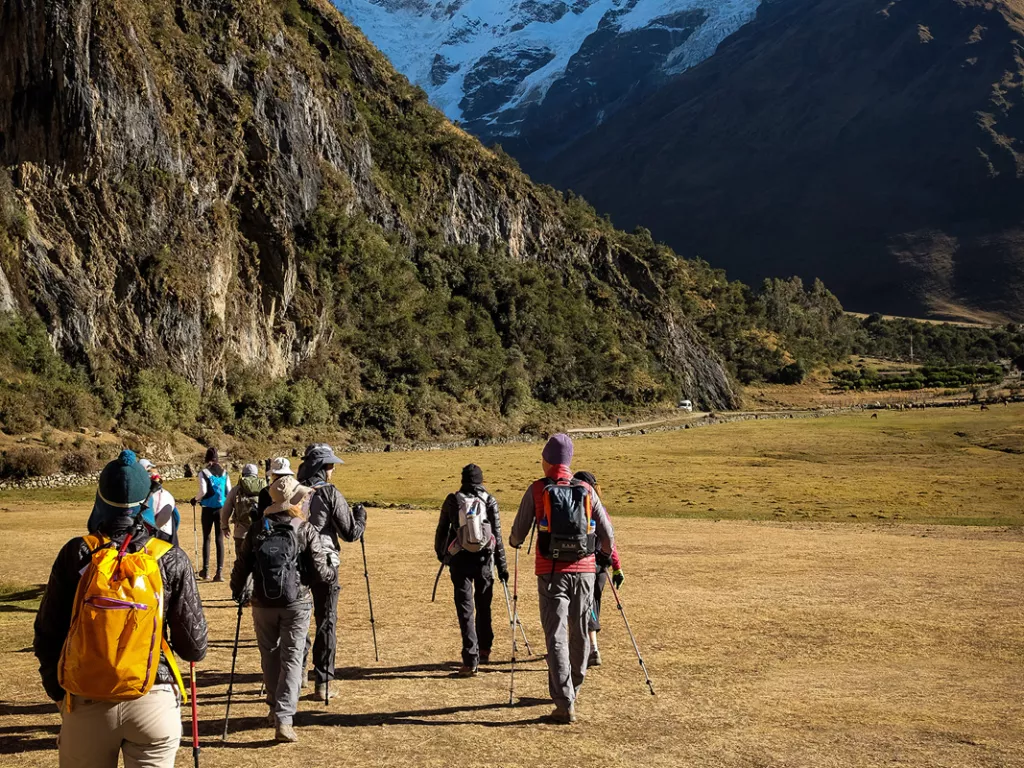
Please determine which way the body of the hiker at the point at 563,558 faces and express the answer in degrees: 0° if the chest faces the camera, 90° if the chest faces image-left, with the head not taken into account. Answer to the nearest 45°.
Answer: approximately 180°

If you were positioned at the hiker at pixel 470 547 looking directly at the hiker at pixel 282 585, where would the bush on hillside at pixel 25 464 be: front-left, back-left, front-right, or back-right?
back-right

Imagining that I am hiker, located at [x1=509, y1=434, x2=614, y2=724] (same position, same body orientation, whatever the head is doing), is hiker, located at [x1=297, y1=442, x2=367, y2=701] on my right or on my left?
on my left

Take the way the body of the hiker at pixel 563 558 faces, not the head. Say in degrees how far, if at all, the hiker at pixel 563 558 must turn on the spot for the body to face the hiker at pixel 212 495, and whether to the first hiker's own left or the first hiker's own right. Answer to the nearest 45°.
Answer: approximately 45° to the first hiker's own left

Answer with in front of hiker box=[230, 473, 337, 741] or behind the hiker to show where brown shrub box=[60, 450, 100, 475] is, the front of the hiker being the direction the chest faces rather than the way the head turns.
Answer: in front

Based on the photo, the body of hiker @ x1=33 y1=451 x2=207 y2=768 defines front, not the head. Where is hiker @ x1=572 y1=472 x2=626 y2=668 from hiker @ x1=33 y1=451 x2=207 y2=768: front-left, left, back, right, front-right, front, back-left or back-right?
front-right

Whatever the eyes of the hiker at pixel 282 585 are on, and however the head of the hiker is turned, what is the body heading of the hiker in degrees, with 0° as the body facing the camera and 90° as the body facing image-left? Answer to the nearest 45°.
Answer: approximately 180°

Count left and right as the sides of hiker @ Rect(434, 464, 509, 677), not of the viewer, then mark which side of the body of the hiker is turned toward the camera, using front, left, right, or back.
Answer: back

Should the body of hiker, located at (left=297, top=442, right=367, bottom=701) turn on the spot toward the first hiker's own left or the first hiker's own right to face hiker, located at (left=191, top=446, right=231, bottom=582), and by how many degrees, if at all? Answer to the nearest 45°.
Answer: approximately 45° to the first hiker's own left

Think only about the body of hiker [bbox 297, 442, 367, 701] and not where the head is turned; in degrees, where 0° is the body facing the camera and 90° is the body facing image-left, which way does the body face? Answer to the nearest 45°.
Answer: approximately 225°

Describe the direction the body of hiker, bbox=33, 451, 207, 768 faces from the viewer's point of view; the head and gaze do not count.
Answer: away from the camera
